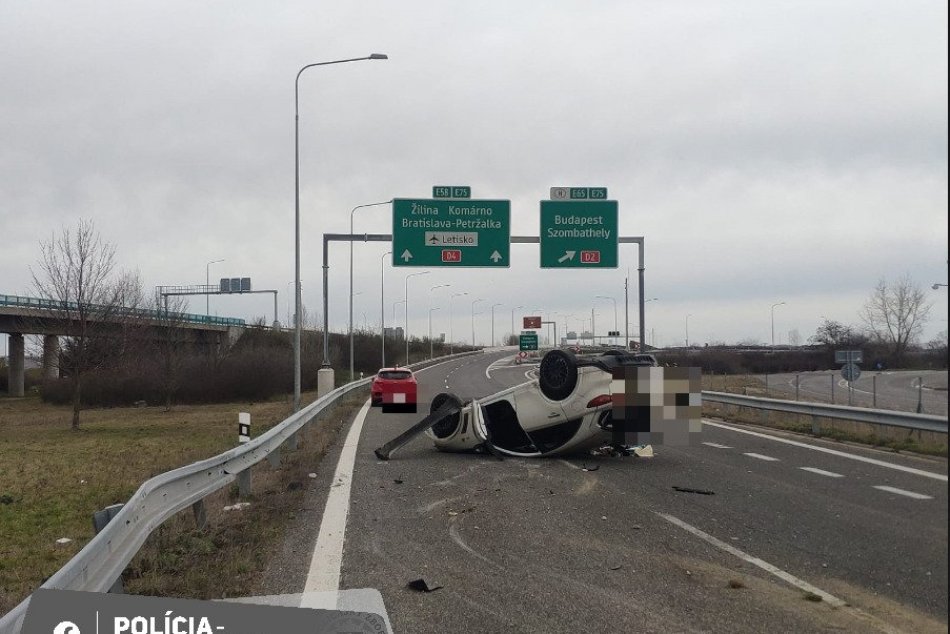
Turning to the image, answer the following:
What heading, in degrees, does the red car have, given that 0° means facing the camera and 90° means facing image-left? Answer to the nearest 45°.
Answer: approximately 180°

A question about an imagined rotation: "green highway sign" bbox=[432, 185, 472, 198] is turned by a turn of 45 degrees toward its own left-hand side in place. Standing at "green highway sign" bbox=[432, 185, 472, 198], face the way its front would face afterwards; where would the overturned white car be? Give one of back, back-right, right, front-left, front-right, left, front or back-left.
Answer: front-right

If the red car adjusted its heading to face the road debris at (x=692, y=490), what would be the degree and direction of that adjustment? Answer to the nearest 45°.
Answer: approximately 180°

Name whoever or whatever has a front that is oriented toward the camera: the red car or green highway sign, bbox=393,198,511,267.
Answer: the green highway sign

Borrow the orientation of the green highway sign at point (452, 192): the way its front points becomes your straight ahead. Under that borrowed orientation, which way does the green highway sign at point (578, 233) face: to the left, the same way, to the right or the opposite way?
the same way

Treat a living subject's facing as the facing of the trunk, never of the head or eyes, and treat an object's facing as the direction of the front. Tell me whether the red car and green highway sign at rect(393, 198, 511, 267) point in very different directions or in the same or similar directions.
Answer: very different directions

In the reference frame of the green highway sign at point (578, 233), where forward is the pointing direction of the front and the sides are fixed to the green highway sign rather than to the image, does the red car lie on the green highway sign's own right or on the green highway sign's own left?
on the green highway sign's own right

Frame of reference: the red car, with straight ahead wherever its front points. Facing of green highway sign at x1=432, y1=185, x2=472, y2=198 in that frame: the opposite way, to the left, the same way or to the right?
the opposite way

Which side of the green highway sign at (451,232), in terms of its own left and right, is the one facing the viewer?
front

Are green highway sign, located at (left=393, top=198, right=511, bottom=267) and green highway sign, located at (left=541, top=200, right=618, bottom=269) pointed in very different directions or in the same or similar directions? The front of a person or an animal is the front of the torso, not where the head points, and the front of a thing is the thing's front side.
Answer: same or similar directions

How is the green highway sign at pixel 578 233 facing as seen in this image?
toward the camera

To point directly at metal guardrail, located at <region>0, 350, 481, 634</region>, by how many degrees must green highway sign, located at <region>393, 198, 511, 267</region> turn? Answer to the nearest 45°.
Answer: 0° — it already faces it

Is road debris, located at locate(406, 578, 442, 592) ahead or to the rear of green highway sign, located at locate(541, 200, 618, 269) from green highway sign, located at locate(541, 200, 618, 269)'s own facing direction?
ahead

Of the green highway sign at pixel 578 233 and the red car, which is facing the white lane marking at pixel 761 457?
the green highway sign

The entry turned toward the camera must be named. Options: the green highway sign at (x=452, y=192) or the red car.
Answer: the green highway sign

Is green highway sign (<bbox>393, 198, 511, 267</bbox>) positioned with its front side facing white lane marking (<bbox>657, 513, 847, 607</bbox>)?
yes

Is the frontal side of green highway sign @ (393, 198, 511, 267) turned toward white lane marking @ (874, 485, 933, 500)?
yes

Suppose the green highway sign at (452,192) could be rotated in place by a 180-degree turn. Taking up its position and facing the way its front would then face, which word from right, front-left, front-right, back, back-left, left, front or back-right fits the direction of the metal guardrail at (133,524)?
back
